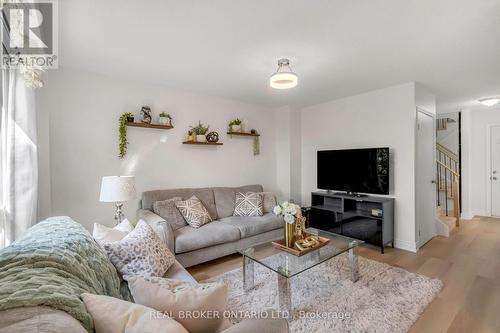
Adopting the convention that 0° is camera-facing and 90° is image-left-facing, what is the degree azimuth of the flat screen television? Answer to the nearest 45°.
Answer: approximately 45°

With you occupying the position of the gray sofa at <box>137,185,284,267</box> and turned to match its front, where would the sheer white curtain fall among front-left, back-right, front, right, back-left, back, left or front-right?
right

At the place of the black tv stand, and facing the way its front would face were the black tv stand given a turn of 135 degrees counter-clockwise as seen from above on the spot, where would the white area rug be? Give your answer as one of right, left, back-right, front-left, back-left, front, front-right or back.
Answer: right

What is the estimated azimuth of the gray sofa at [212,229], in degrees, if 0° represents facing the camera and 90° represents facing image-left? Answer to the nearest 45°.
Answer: approximately 315°

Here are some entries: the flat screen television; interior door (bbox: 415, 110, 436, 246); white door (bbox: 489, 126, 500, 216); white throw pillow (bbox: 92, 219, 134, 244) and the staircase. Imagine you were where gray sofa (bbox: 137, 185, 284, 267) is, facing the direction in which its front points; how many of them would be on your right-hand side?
1

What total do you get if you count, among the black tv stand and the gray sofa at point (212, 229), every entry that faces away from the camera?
0

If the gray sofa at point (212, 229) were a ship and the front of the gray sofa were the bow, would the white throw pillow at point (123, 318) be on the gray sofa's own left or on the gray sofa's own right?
on the gray sofa's own right

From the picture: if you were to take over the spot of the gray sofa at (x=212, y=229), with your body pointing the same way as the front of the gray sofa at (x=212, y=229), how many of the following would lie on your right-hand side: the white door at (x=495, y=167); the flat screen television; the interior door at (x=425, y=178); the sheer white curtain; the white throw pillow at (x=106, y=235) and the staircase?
2

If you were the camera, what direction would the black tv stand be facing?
facing the viewer and to the left of the viewer

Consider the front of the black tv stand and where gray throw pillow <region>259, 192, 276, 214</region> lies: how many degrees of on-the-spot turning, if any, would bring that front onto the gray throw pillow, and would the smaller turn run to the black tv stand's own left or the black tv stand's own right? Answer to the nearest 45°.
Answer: approximately 45° to the black tv stand's own right
